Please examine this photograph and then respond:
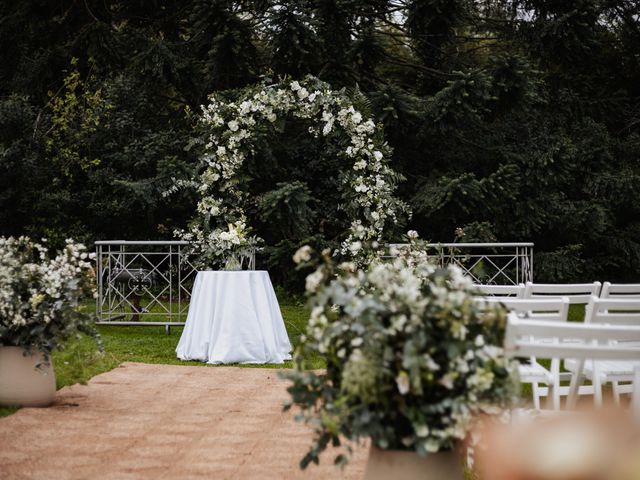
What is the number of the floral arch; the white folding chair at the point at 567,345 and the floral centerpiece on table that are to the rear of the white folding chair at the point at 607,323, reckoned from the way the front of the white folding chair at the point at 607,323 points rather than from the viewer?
1

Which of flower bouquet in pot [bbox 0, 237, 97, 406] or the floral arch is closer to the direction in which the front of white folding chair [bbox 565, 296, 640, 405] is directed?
the floral arch

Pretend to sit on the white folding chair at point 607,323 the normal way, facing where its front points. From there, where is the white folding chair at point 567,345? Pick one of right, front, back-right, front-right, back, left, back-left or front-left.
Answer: back

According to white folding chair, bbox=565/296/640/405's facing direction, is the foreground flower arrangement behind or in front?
behind

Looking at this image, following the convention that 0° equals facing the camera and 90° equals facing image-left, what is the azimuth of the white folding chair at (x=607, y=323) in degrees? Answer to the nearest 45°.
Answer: approximately 180°

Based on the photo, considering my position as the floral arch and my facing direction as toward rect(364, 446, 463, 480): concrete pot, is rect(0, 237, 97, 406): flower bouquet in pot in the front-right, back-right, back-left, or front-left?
front-right

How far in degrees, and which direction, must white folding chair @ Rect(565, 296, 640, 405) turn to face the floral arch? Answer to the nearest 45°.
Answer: approximately 45° to its left

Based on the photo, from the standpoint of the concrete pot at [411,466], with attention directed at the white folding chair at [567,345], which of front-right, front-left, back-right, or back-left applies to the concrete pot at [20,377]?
back-left

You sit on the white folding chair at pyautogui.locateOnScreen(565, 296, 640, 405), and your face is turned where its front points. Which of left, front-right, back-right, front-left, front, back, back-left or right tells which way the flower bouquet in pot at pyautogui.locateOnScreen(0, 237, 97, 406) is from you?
left

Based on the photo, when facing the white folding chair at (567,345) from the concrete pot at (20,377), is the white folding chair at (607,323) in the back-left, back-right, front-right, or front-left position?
front-left

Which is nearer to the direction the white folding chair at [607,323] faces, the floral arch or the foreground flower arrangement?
the floral arch

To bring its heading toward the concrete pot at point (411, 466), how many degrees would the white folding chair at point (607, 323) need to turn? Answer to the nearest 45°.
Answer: approximately 180°

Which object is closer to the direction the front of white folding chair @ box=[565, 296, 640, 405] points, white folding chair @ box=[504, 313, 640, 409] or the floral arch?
the floral arch

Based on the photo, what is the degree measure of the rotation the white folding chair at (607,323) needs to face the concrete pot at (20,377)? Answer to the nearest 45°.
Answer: approximately 90° to its left
